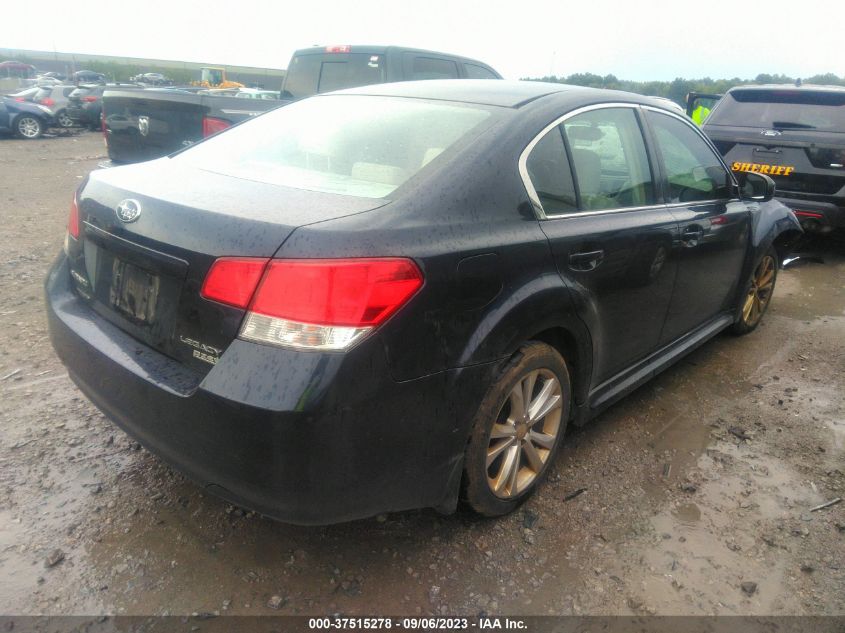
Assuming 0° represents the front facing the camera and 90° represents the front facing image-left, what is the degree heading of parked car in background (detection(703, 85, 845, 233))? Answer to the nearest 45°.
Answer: approximately 180°

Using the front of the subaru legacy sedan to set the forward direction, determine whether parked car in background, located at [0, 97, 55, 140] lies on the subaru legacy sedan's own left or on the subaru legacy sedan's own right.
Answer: on the subaru legacy sedan's own left

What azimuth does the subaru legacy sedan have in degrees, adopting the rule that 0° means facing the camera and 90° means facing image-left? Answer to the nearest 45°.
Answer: approximately 225°

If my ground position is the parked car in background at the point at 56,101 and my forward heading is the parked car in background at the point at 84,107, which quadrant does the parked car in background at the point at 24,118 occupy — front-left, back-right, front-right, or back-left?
back-right

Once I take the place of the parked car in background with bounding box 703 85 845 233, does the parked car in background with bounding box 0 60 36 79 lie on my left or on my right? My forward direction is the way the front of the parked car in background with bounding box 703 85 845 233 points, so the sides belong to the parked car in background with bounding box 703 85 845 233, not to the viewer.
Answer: on my left

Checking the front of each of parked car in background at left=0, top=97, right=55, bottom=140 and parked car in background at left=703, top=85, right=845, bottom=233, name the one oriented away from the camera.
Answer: parked car in background at left=703, top=85, right=845, bottom=233

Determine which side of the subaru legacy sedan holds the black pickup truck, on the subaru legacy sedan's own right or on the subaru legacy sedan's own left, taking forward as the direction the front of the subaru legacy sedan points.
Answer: on the subaru legacy sedan's own left

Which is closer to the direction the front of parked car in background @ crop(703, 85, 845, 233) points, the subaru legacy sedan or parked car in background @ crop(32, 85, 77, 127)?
the parked car in background

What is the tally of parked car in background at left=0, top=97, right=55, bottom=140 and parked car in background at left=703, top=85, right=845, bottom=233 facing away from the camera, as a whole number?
1
